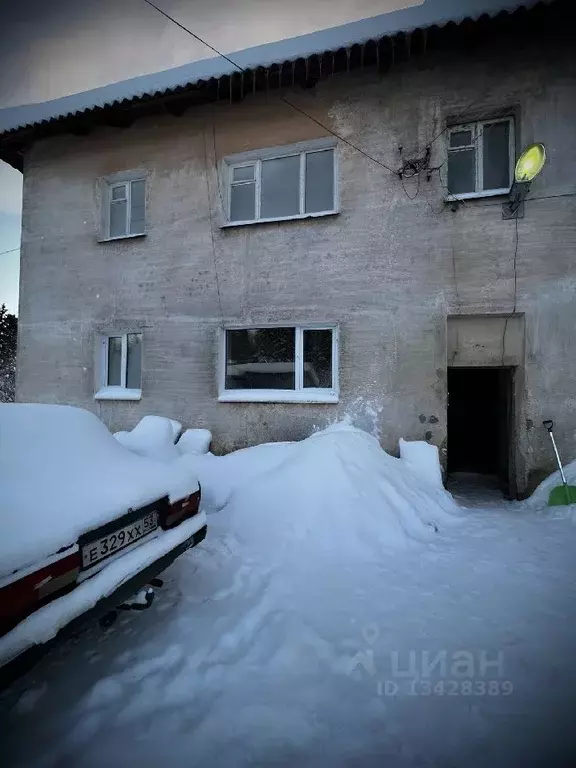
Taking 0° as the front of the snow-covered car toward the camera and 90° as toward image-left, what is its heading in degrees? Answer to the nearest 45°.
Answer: approximately 135°

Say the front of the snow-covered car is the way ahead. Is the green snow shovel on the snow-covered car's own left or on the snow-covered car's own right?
on the snow-covered car's own right

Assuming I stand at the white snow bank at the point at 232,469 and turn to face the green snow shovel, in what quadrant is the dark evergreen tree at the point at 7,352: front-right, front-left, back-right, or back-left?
back-left

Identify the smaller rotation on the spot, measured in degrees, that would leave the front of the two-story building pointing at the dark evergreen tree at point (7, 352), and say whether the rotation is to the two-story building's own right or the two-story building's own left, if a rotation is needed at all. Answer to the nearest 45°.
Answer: approximately 90° to the two-story building's own right

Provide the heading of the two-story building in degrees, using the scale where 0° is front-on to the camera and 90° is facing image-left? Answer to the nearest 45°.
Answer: approximately 45°

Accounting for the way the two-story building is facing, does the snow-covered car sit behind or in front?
in front
